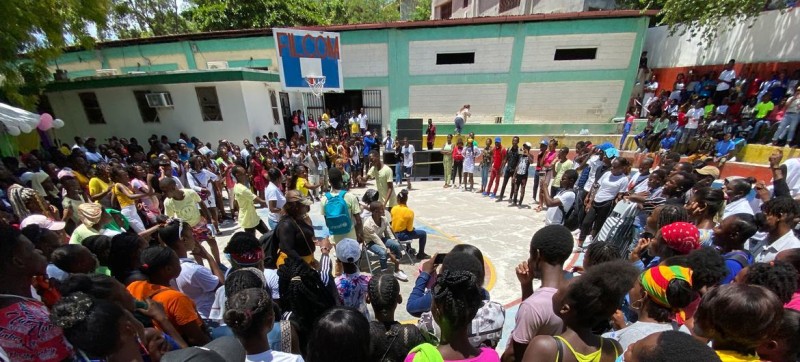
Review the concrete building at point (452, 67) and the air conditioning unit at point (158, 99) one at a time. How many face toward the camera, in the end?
2

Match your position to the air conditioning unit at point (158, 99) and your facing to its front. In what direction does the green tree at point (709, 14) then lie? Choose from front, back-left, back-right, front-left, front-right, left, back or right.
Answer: front-left

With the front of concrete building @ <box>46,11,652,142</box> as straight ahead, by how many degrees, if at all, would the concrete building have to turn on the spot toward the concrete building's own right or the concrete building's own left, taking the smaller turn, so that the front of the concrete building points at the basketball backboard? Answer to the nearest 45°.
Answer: approximately 45° to the concrete building's own right

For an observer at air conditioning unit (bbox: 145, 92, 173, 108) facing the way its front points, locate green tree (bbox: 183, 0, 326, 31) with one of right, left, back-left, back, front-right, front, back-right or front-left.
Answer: back-left

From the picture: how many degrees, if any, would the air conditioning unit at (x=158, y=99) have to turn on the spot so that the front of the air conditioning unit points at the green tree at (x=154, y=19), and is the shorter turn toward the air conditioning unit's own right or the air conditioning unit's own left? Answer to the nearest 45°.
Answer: approximately 180°

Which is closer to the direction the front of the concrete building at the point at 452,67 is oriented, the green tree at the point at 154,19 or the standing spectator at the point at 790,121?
the standing spectator

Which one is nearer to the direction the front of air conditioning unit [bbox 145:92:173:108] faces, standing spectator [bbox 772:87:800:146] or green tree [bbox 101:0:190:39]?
the standing spectator

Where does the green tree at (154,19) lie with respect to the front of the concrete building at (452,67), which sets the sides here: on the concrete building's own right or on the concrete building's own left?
on the concrete building's own right

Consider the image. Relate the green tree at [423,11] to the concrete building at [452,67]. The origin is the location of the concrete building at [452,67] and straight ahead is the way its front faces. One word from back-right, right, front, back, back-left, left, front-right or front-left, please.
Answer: back

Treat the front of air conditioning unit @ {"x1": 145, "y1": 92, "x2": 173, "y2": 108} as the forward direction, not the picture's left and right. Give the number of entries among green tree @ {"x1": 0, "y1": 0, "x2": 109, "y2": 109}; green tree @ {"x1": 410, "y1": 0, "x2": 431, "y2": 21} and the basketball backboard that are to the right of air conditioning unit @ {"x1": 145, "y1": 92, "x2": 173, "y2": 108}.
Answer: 1

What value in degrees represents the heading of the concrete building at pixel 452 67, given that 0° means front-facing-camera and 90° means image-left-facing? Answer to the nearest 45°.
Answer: approximately 0°

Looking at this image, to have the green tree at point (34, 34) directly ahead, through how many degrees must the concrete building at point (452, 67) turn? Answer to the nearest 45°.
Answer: approximately 90° to its right
